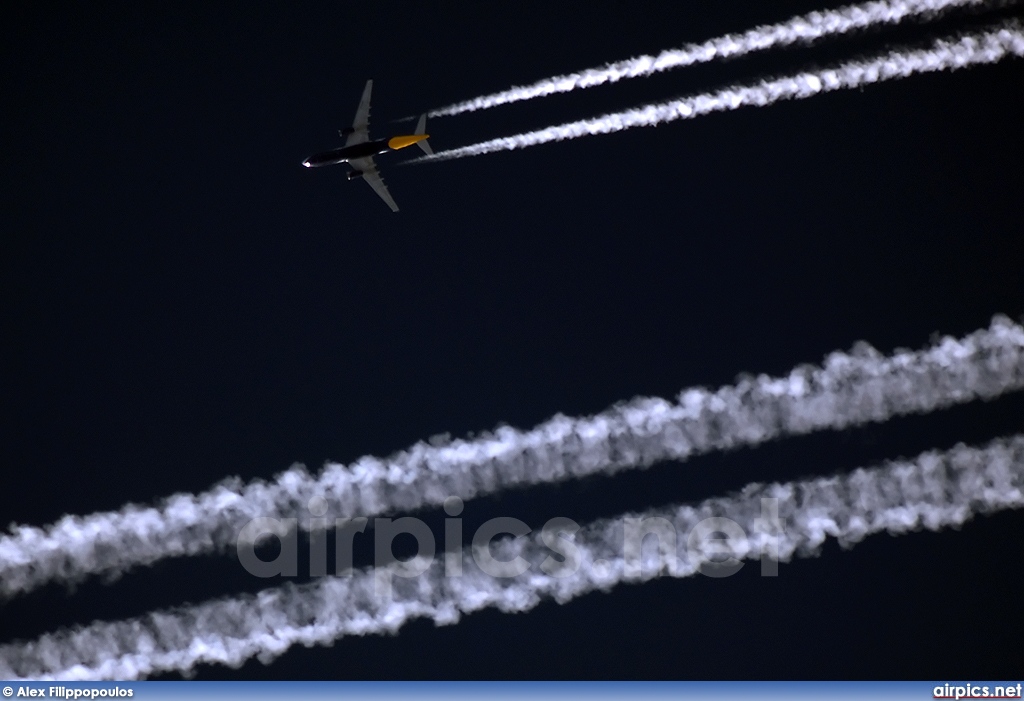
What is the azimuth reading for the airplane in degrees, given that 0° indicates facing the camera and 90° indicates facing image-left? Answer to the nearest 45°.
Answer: approximately 90°

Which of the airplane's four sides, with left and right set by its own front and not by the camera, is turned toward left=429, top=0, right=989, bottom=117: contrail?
back

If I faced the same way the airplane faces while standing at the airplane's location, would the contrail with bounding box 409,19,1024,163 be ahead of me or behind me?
behind
